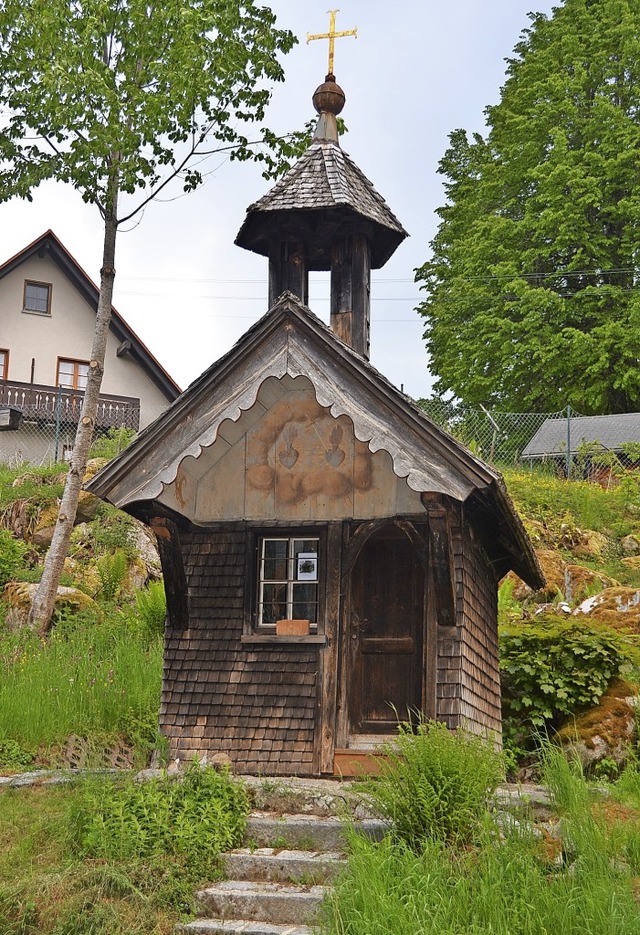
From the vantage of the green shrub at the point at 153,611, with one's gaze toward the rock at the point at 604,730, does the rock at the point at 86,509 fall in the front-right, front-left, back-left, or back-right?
back-left

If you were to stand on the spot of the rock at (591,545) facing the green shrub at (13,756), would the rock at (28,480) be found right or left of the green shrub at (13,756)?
right

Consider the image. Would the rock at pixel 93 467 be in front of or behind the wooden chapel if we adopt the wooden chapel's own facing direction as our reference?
behind

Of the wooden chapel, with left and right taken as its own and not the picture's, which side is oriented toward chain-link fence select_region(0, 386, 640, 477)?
back

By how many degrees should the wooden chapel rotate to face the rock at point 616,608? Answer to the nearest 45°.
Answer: approximately 135° to its left

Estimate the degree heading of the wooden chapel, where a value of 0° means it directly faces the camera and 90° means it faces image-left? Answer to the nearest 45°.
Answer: approximately 0°

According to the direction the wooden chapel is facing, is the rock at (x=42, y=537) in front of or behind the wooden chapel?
behind

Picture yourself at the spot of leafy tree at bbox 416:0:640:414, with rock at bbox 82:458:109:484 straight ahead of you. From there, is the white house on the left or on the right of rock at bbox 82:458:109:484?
right

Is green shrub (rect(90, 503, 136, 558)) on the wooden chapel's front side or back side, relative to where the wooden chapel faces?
on the back side
